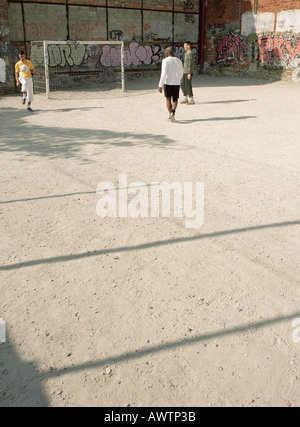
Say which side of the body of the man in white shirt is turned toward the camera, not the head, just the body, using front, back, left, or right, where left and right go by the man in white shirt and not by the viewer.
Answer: back

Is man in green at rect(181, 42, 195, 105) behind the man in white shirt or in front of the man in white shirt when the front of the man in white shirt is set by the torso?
in front
